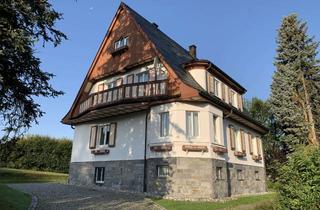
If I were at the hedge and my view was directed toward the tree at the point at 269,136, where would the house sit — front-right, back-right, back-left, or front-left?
front-right
